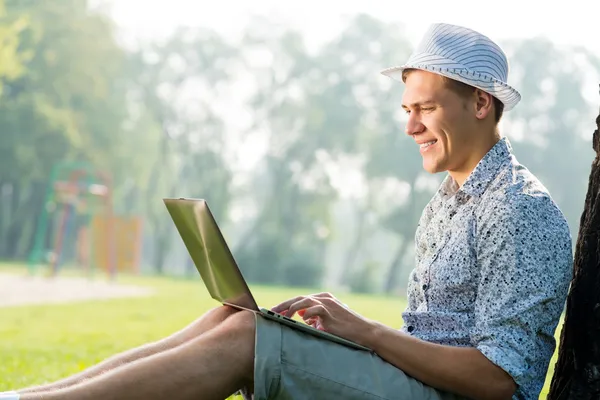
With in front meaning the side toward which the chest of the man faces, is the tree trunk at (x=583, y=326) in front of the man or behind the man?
behind

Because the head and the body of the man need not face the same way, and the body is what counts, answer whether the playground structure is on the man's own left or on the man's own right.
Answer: on the man's own right

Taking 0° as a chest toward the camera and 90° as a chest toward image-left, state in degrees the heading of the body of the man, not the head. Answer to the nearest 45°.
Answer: approximately 90°

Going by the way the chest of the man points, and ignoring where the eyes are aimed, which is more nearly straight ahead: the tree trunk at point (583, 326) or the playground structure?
the playground structure
